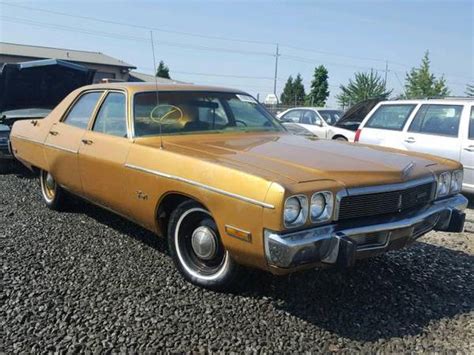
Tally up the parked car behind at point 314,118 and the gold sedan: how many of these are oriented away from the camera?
0

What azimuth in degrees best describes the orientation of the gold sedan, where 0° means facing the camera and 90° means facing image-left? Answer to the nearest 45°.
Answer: approximately 315°

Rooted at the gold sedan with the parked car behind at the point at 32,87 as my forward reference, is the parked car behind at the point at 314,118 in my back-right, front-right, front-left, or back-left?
front-right

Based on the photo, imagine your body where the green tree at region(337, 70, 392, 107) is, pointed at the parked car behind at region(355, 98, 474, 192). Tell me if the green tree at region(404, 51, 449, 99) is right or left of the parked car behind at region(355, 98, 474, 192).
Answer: left

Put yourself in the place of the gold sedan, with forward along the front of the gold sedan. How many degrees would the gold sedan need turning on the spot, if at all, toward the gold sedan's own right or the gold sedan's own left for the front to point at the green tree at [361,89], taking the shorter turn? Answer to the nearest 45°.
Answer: approximately 135° to the gold sedan's own left

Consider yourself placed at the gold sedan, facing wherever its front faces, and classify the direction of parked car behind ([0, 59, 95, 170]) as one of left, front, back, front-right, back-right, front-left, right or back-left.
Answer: back

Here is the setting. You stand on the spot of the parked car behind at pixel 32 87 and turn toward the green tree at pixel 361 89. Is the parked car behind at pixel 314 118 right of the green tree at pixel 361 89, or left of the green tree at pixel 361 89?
right
